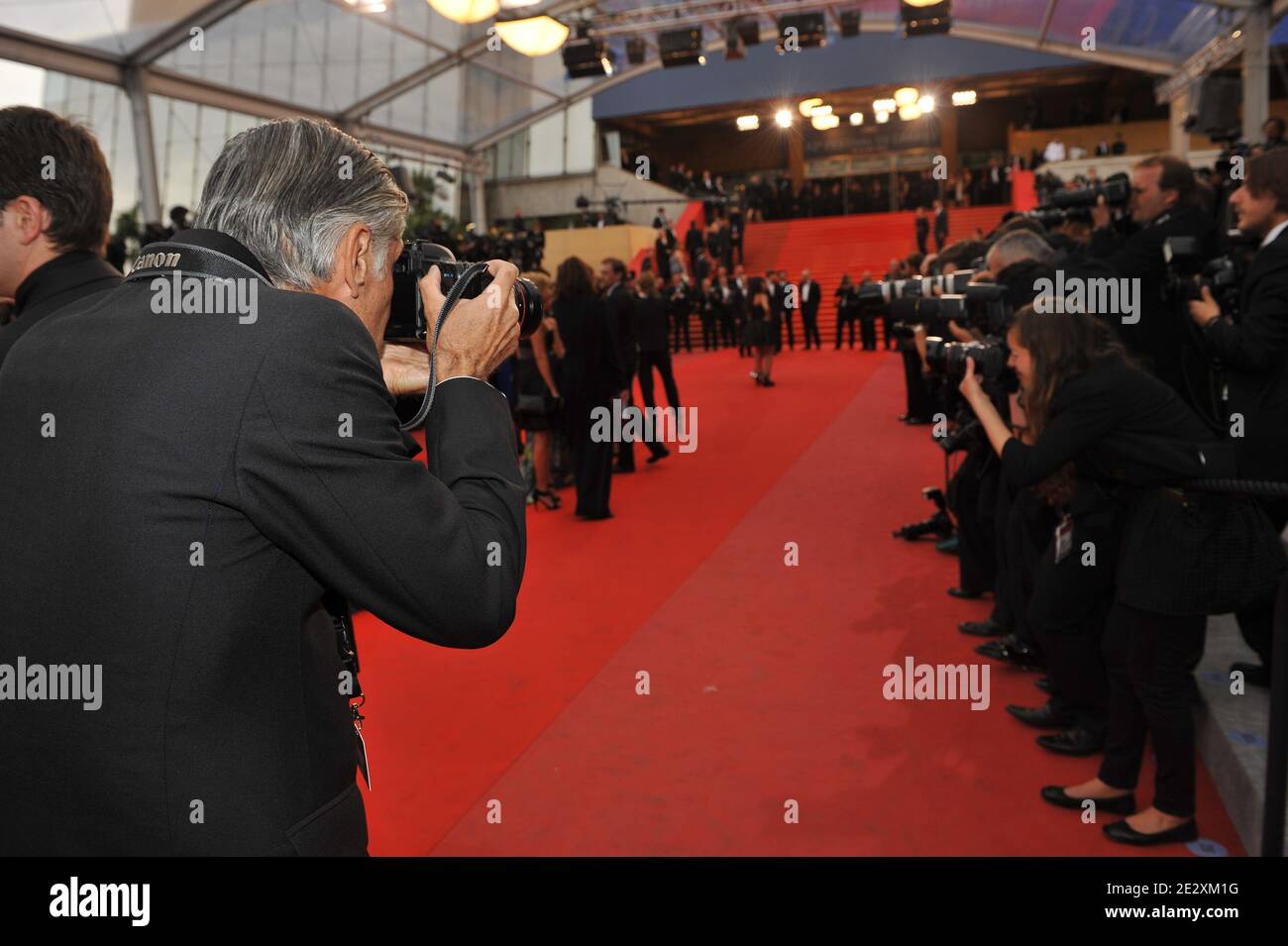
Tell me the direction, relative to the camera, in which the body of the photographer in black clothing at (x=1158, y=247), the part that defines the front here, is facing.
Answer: to the viewer's left

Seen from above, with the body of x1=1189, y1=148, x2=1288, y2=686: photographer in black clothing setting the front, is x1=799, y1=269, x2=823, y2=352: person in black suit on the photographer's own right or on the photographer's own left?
on the photographer's own right

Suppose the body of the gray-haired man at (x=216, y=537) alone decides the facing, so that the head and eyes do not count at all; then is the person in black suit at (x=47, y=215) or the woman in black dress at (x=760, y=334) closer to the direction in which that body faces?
the woman in black dress

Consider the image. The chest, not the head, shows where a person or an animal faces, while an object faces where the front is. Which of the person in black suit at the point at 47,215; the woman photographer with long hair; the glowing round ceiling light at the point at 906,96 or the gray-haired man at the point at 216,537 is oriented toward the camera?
the glowing round ceiling light

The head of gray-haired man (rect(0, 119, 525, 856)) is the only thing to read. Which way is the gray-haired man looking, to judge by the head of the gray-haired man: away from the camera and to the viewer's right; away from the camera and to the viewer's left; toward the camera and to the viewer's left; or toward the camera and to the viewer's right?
away from the camera and to the viewer's right

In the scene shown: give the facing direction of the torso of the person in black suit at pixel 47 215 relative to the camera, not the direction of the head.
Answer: to the viewer's left

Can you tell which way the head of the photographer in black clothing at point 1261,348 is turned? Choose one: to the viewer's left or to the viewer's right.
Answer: to the viewer's left

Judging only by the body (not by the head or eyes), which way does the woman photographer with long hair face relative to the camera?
to the viewer's left
